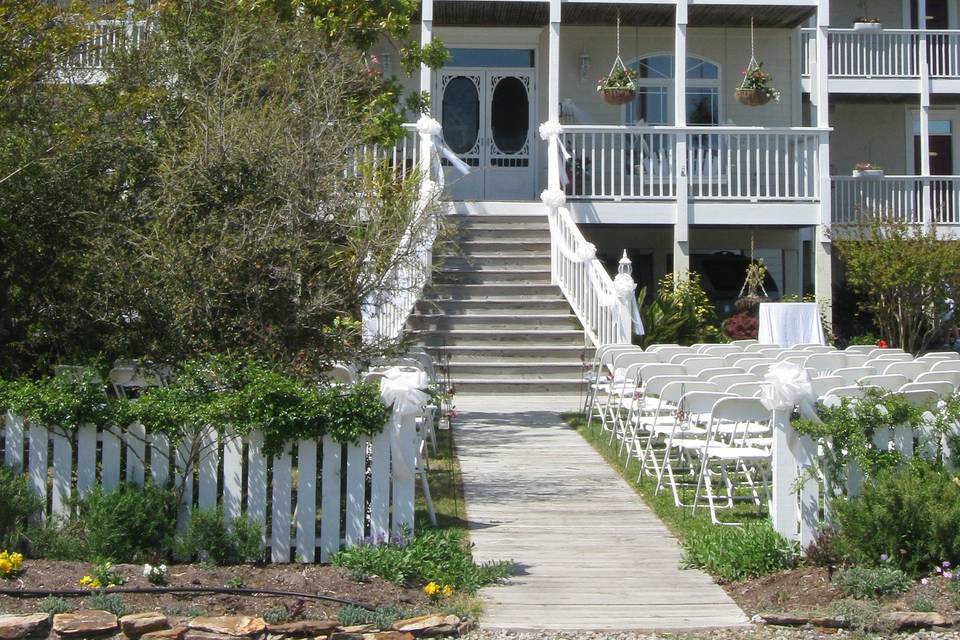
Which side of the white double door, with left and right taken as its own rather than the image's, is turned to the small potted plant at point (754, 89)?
left

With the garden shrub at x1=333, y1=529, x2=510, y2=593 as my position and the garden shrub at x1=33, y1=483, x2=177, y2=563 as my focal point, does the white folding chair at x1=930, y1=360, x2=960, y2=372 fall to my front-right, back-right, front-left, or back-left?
back-right

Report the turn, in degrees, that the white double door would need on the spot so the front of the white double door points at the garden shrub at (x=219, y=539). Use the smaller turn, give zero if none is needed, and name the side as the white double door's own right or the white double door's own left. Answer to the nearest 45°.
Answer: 0° — it already faces it

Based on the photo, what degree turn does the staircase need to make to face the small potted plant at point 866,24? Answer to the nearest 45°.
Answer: approximately 135° to its left

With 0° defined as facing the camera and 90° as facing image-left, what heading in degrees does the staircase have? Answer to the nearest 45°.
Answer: approximately 0°

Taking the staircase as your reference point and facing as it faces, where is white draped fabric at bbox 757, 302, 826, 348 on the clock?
The white draped fabric is roughly at 9 o'clock from the staircase.

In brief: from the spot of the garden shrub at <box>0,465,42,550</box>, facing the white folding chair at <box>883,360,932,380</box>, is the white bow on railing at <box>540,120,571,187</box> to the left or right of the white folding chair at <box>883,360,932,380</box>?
left

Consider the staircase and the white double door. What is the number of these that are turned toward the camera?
2

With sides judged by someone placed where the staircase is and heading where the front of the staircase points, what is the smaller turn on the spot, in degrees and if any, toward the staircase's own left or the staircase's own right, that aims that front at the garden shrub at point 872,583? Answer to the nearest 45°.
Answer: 0° — it already faces it
